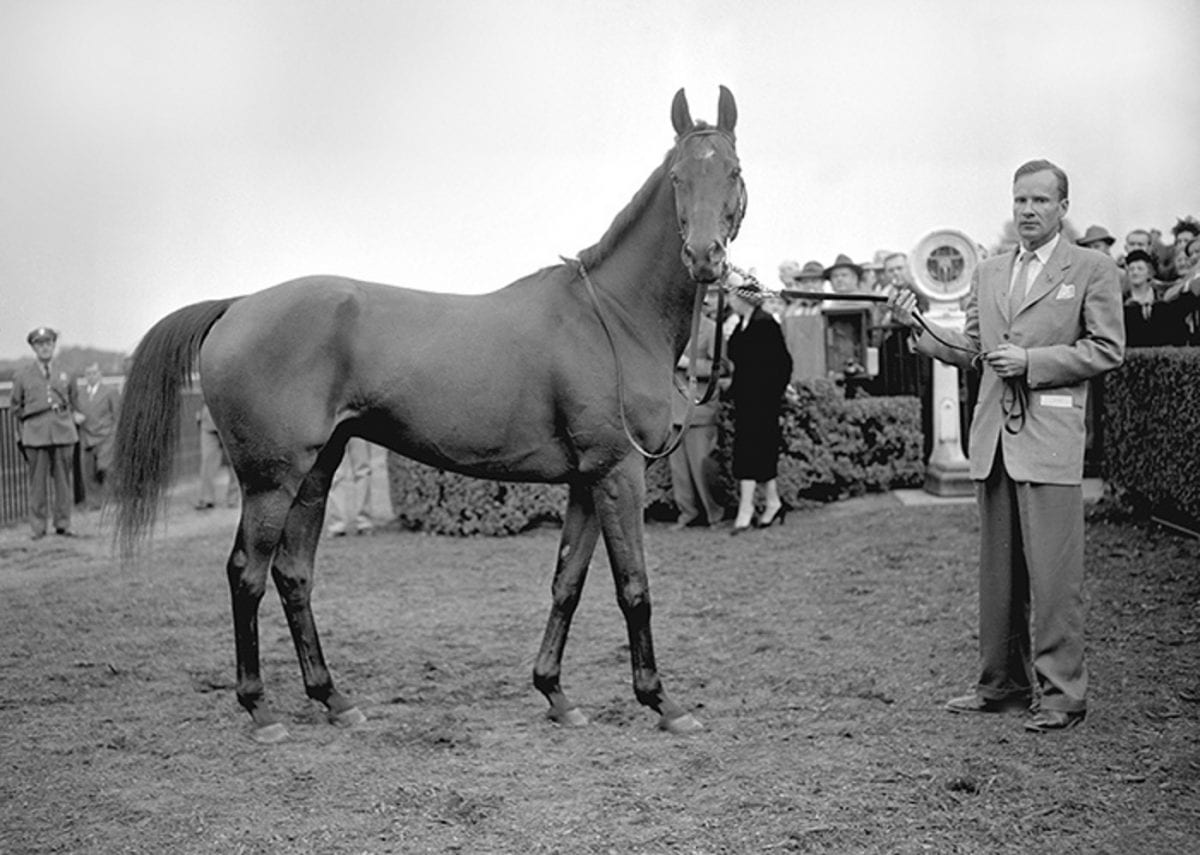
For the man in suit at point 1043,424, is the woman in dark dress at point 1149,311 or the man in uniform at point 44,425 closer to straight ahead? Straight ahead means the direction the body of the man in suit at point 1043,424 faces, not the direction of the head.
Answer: the man in uniform

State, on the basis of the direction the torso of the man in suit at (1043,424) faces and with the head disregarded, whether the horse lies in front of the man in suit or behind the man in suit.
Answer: in front

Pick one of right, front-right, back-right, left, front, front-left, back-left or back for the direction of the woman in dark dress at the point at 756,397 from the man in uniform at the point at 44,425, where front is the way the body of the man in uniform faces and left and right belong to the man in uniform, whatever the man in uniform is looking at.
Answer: front-left

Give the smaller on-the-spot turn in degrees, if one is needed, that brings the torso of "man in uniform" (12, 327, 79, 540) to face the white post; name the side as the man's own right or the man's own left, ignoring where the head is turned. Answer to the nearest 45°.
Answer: approximately 45° to the man's own left

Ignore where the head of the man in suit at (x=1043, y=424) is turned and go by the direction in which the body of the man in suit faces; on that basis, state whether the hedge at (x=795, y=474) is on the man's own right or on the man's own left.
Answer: on the man's own right

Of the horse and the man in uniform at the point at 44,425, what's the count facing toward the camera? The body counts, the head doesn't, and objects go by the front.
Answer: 1

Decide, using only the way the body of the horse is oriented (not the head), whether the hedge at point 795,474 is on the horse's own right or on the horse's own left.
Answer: on the horse's own left

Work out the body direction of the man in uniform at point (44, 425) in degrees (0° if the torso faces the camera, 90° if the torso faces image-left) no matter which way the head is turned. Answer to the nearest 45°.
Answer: approximately 0°

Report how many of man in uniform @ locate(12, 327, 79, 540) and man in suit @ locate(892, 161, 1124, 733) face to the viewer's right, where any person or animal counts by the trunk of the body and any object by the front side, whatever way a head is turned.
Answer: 0

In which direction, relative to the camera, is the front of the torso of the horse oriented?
to the viewer's right
